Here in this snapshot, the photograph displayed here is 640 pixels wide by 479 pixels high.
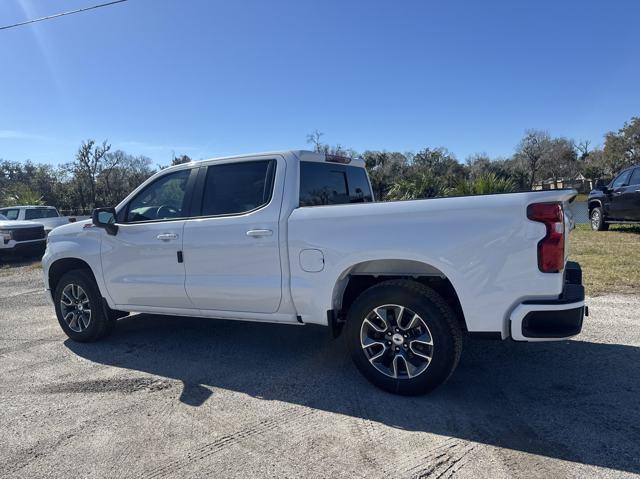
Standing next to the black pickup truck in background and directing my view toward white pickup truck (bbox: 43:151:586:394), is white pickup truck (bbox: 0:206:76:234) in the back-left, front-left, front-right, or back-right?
front-right

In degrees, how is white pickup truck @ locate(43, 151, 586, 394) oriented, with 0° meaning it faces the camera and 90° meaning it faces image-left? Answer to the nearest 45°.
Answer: approximately 135°

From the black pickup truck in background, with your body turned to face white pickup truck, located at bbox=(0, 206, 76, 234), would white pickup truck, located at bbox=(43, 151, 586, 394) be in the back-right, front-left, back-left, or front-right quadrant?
front-left

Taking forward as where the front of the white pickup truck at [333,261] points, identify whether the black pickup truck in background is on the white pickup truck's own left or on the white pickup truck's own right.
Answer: on the white pickup truck's own right

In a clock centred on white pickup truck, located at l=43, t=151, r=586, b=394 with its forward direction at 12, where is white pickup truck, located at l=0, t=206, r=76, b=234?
white pickup truck, located at l=0, t=206, r=76, b=234 is roughly at 12 o'clock from white pickup truck, located at l=43, t=151, r=586, b=394.

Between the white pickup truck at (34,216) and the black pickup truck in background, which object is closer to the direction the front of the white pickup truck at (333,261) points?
the white pickup truck
